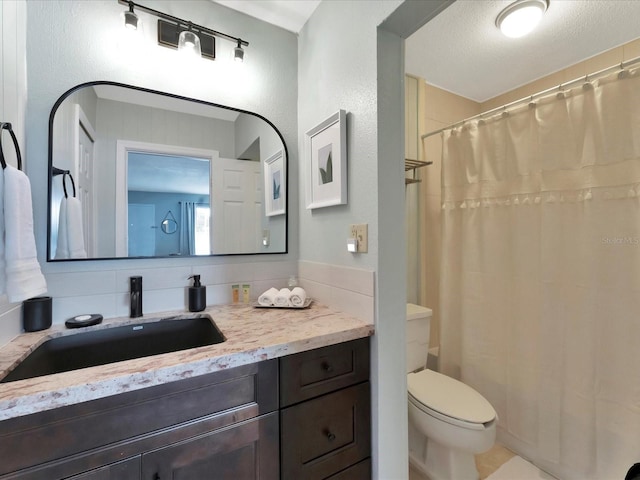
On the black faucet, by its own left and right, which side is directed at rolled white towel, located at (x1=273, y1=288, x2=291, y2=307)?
left

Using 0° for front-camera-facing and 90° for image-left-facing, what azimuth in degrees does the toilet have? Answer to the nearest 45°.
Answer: approximately 315°

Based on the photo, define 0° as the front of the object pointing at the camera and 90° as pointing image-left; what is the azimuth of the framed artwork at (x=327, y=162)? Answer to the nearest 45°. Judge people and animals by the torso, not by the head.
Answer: approximately 45°
